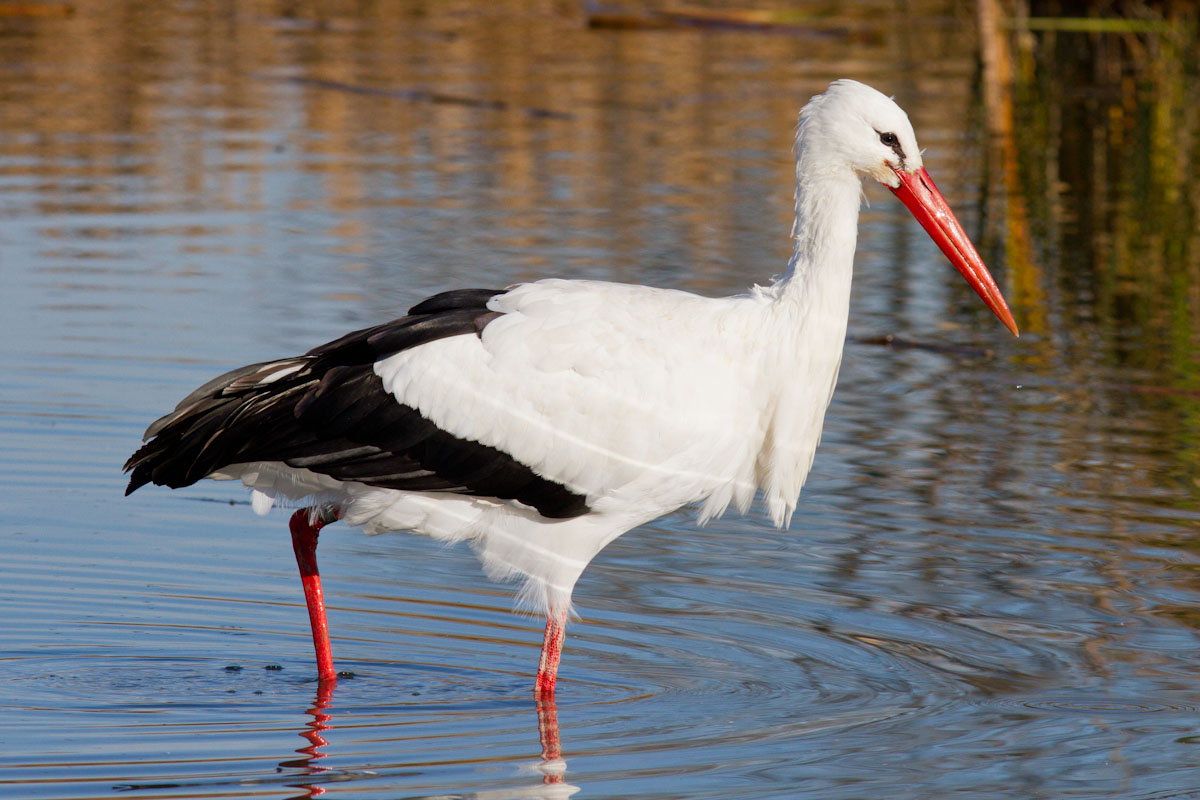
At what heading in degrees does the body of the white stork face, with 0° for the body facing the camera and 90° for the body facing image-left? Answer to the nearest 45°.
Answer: approximately 270°
